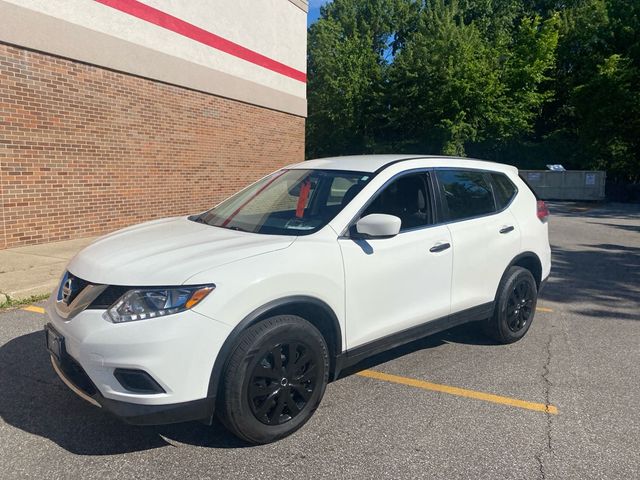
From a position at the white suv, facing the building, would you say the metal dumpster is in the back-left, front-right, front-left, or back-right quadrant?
front-right

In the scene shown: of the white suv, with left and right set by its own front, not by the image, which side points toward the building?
right

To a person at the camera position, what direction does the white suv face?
facing the viewer and to the left of the viewer

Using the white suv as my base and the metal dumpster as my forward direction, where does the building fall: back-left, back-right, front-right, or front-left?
front-left

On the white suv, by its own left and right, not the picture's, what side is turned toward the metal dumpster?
back
